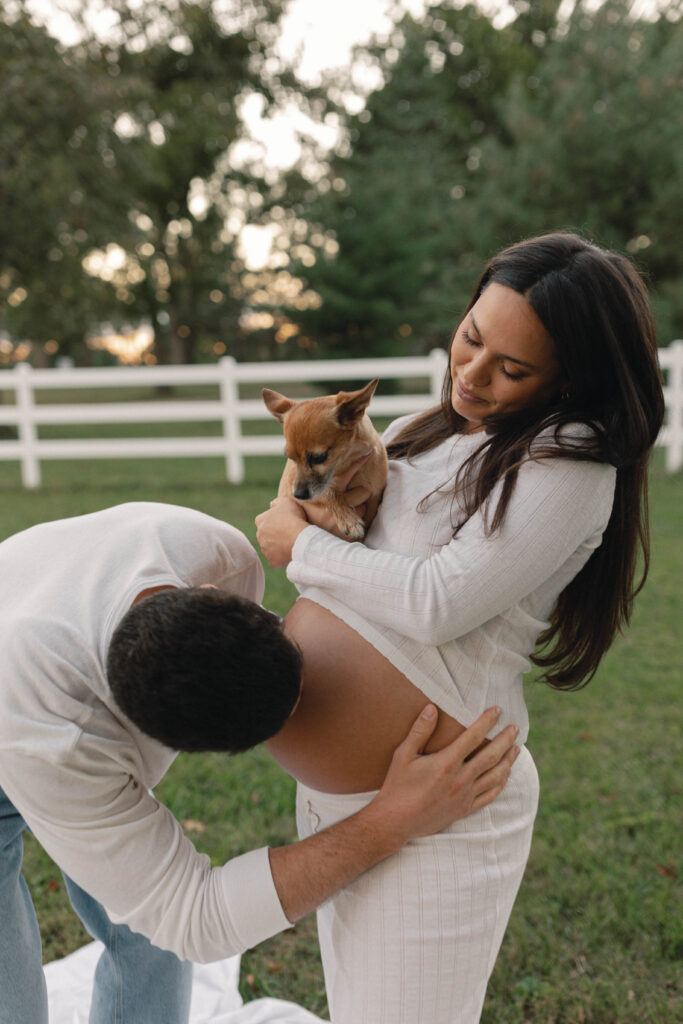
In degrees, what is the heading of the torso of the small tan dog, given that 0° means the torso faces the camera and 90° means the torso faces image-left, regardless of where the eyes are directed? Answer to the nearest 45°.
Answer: approximately 45°

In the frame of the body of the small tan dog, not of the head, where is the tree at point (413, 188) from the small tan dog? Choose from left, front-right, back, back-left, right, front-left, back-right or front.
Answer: back-right

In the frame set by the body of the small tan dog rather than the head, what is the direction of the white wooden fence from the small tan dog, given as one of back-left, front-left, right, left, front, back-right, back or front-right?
back-right

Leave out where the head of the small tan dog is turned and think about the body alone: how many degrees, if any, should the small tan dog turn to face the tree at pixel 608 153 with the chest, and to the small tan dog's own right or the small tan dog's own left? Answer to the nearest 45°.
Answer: approximately 135° to the small tan dog's own right

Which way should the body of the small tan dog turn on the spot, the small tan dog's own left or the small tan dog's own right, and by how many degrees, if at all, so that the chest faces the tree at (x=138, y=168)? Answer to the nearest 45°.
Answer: approximately 135° to the small tan dog's own right

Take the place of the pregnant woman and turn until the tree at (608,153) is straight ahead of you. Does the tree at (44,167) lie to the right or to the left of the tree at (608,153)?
left
